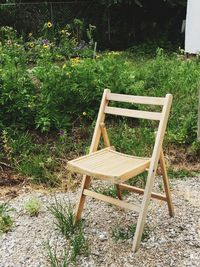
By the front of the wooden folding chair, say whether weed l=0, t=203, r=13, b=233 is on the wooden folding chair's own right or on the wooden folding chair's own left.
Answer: on the wooden folding chair's own right

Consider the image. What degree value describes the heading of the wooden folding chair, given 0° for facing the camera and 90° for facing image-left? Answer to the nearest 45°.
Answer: approximately 45°

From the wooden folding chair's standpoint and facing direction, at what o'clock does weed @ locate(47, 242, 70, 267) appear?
The weed is roughly at 12 o'clock from the wooden folding chair.
